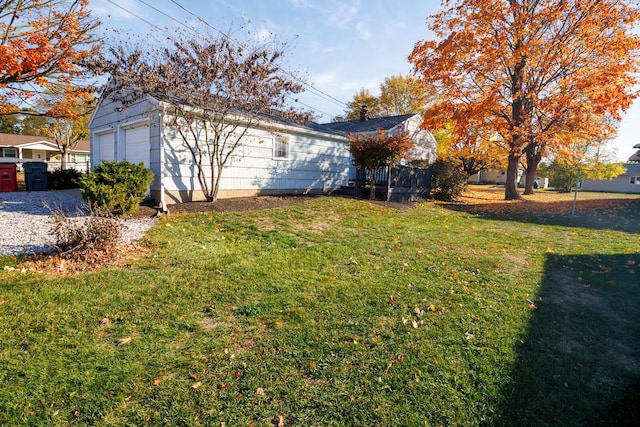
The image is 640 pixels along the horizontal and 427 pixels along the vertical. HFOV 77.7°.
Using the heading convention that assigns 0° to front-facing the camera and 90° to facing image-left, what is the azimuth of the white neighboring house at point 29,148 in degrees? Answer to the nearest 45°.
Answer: approximately 0°

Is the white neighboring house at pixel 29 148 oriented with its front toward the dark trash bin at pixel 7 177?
yes

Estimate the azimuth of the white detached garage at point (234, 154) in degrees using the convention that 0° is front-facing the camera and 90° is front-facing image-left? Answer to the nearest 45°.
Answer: approximately 45°

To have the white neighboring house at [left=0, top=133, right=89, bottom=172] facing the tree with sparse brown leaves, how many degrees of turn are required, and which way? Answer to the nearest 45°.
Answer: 0° — it already faces it

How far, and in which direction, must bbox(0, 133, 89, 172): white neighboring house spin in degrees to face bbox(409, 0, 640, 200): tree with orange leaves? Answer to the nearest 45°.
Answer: approximately 45° to its left

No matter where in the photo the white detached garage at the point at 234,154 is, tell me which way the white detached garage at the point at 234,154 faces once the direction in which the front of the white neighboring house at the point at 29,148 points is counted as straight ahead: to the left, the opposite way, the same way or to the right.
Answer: to the right

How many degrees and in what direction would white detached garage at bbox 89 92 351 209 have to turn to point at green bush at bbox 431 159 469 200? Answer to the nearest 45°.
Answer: approximately 135° to its left

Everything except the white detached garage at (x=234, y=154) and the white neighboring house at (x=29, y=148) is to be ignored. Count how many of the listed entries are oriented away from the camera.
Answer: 0
